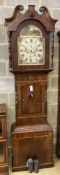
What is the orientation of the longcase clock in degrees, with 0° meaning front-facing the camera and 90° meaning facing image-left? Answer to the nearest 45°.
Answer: approximately 0°
